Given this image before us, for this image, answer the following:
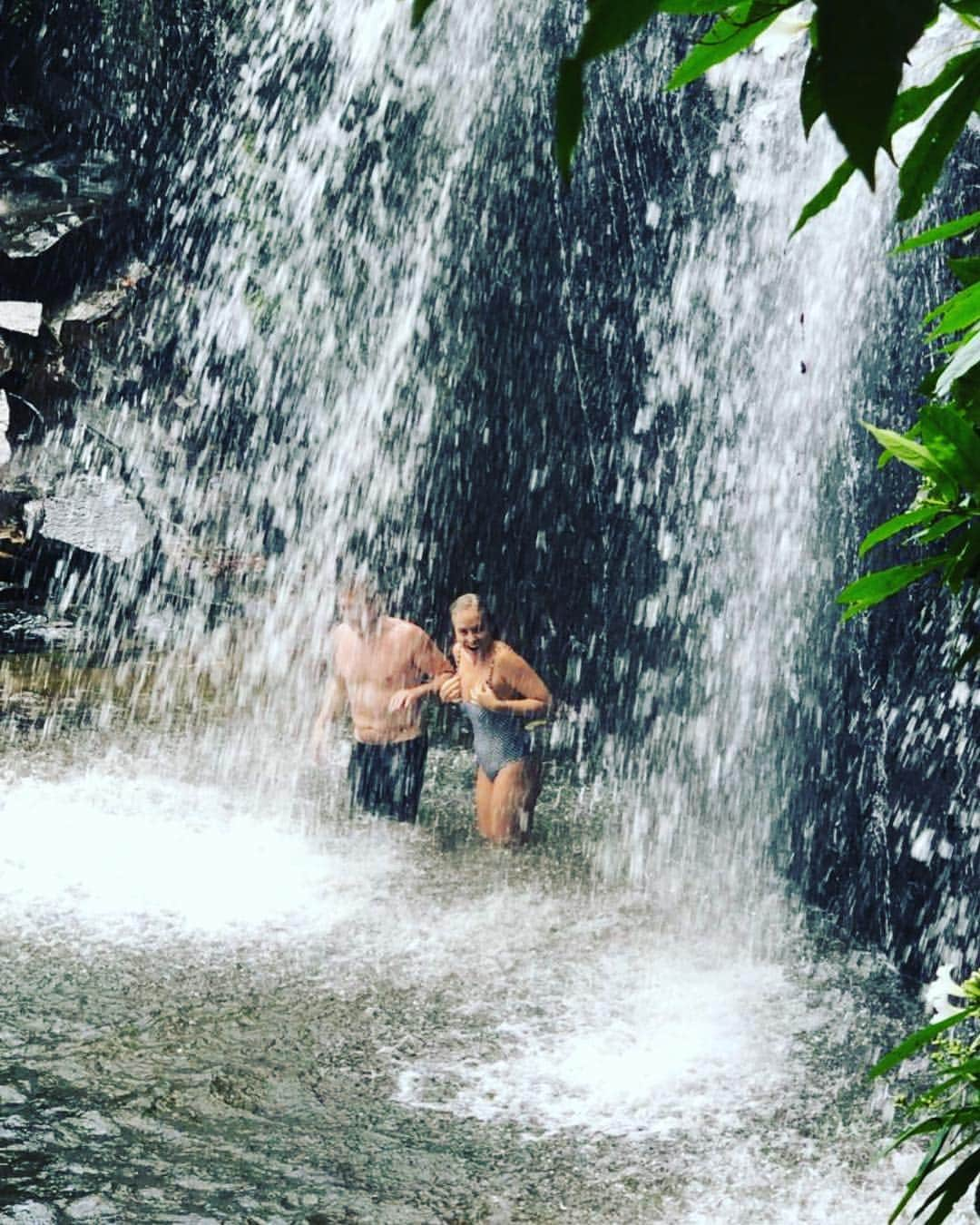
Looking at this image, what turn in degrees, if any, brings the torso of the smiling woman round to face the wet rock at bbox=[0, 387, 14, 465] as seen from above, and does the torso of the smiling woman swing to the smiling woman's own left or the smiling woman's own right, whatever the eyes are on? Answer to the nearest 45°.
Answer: approximately 90° to the smiling woman's own right

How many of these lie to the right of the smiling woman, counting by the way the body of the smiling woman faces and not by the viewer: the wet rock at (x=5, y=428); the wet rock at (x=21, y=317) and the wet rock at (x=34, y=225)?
3

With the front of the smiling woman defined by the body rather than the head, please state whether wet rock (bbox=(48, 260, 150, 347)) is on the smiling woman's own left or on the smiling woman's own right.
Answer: on the smiling woman's own right

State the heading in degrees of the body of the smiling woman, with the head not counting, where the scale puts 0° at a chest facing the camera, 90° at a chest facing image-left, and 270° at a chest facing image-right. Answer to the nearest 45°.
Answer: approximately 45°

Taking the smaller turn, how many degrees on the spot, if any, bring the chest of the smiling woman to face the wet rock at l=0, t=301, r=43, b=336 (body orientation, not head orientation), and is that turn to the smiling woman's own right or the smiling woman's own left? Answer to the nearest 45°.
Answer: approximately 90° to the smiling woman's own right

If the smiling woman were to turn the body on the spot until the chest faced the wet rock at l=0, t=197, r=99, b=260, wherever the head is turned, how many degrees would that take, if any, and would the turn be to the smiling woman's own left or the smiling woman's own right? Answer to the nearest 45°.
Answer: approximately 90° to the smiling woman's own right

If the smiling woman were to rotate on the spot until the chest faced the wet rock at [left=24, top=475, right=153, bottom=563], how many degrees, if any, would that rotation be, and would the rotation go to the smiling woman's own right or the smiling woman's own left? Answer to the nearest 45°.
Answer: approximately 90° to the smiling woman's own right
